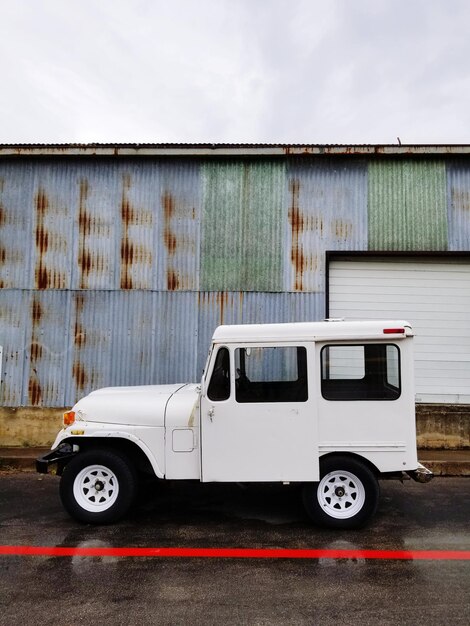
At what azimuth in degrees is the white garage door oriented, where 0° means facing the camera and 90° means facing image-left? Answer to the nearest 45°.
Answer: approximately 0°

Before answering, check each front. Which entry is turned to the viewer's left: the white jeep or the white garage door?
the white jeep

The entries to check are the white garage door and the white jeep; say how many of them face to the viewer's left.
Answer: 1

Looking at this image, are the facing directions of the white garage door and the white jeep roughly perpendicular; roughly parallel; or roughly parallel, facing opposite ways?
roughly perpendicular

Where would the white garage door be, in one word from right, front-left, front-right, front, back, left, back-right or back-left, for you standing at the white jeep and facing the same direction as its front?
back-right

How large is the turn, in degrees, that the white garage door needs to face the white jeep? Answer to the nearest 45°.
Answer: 0° — it already faces it

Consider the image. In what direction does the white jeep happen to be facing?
to the viewer's left
